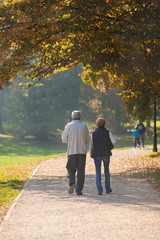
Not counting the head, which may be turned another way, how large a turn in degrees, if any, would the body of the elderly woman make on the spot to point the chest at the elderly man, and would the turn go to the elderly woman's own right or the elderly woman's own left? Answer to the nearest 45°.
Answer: approximately 90° to the elderly woman's own left

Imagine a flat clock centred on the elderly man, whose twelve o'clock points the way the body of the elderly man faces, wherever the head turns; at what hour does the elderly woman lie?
The elderly woman is roughly at 3 o'clock from the elderly man.

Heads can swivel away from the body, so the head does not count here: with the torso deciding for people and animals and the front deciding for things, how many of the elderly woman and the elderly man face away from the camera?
2

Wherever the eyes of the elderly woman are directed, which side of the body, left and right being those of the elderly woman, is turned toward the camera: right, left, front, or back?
back

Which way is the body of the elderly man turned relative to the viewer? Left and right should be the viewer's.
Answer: facing away from the viewer
